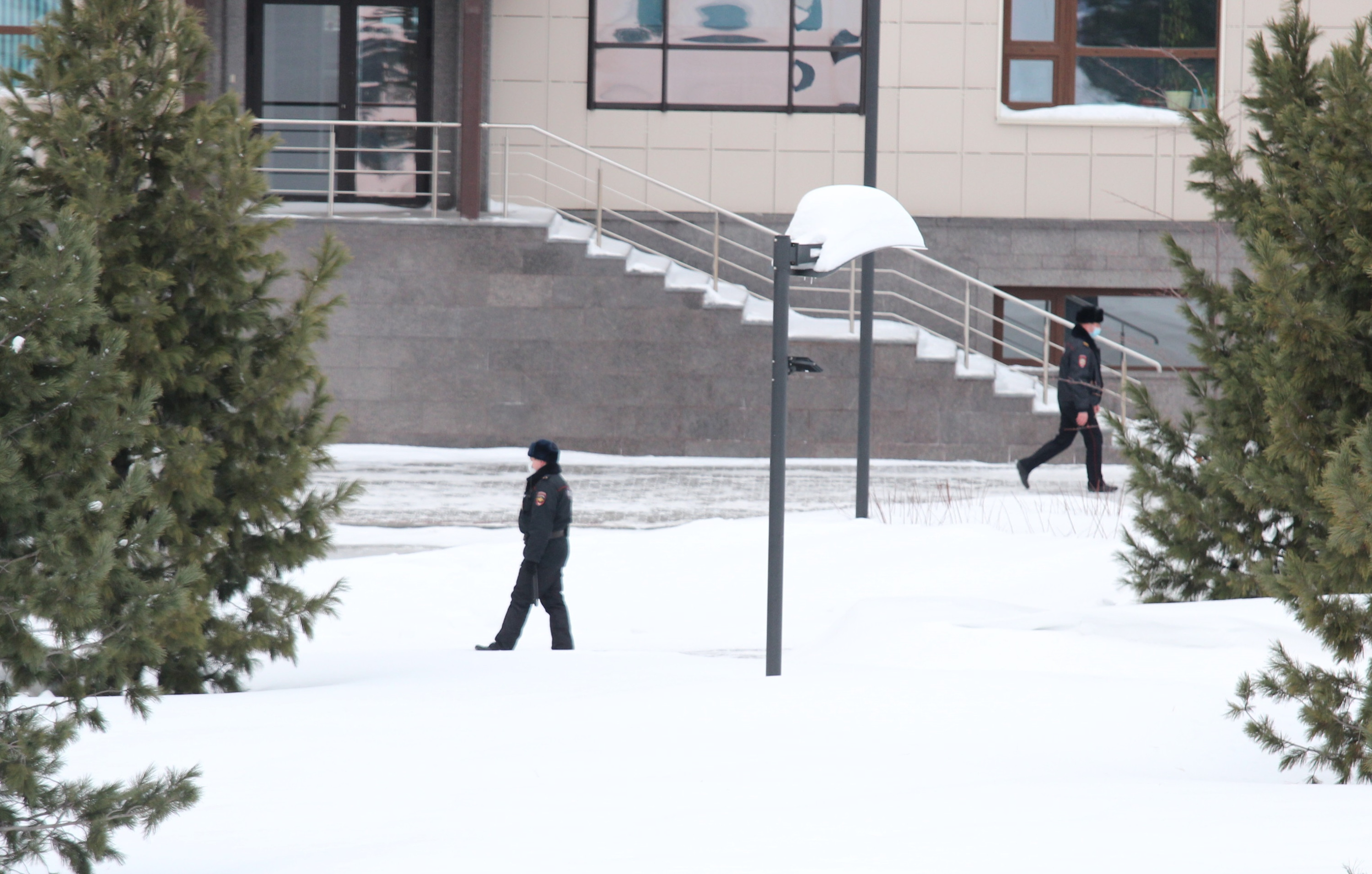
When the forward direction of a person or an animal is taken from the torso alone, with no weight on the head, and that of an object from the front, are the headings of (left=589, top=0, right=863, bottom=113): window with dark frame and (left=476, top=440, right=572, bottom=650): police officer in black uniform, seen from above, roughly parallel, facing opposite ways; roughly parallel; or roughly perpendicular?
roughly perpendicular

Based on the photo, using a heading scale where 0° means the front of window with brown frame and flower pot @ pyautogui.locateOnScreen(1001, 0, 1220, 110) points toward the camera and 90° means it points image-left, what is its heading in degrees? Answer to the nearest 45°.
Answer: approximately 0°

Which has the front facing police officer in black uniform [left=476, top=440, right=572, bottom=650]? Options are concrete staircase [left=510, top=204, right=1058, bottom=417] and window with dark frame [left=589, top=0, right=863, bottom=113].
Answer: the window with dark frame

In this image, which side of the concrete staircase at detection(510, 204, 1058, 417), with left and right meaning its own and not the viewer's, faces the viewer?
right

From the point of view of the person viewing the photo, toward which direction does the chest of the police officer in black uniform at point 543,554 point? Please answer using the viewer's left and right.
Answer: facing to the left of the viewer

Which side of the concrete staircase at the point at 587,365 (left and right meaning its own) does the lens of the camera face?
right

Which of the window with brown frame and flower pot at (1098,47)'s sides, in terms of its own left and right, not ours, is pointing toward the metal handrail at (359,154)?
right

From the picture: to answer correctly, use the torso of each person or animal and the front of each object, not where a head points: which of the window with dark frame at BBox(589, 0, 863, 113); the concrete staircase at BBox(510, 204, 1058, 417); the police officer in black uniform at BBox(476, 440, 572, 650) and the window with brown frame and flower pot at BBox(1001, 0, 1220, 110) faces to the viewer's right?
the concrete staircase

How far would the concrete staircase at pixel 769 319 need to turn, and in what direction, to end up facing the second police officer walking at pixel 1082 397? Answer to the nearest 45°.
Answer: approximately 45° to its right

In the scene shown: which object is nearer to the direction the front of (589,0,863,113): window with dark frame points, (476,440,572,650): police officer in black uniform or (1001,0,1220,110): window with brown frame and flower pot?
the police officer in black uniform
